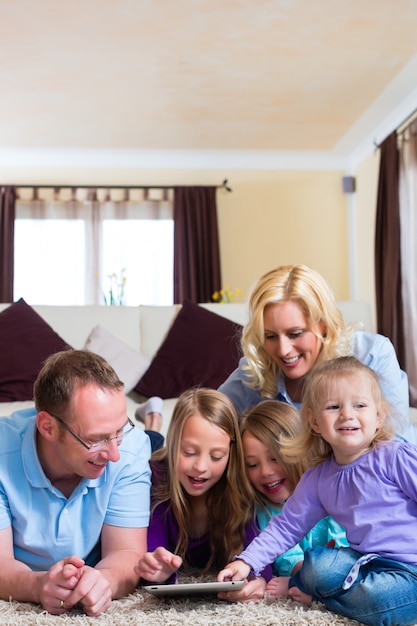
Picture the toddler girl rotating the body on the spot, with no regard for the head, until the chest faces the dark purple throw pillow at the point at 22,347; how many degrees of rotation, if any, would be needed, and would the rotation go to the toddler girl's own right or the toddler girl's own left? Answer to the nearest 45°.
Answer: approximately 90° to the toddler girl's own right

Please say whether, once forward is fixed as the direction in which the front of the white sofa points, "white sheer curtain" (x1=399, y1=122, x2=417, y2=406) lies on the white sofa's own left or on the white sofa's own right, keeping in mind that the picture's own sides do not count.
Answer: on the white sofa's own left

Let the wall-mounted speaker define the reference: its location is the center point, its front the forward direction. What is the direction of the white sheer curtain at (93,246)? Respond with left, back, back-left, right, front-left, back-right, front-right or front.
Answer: front-right

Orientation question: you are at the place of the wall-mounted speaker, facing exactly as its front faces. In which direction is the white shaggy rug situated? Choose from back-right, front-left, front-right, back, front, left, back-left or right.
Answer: front-left

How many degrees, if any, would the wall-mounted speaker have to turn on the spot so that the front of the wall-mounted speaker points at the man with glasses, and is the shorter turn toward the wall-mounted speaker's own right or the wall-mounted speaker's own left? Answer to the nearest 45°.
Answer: approximately 45° to the wall-mounted speaker's own left

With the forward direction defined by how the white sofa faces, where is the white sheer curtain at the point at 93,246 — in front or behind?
behind

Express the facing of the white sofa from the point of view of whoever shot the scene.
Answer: facing the viewer

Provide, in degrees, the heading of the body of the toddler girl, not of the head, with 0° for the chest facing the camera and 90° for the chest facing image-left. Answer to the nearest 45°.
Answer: approximately 45°

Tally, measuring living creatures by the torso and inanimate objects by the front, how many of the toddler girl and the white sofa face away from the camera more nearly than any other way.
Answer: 0

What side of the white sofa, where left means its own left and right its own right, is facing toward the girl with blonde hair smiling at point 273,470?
front

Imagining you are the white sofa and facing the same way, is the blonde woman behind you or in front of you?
in front

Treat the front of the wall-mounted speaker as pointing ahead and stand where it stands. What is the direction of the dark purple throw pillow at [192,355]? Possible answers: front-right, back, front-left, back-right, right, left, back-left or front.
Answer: front-left

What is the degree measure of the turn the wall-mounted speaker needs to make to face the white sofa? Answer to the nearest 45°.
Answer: approximately 45° to its left

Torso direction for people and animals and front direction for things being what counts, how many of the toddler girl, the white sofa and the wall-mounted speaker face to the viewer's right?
0

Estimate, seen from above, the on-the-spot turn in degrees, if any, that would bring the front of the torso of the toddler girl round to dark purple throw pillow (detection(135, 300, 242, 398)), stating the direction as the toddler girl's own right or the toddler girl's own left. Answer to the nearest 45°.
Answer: approximately 135° to the toddler girl's own right
